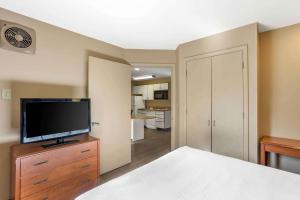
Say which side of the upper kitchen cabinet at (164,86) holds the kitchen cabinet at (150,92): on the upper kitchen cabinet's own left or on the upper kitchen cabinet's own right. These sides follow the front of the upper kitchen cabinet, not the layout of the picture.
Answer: on the upper kitchen cabinet's own right

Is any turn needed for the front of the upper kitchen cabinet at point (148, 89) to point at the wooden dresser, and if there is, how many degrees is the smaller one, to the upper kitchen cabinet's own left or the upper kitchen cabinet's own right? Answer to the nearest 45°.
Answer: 0° — it already faces it

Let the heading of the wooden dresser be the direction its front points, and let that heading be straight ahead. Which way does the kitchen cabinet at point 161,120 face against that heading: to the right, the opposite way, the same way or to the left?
to the right

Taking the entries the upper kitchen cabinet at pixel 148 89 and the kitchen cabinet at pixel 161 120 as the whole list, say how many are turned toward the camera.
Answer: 2

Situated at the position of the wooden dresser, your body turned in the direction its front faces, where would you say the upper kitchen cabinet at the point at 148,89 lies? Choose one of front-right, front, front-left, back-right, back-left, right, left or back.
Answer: left

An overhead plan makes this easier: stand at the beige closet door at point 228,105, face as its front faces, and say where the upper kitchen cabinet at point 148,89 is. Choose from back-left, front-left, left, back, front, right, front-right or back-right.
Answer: right

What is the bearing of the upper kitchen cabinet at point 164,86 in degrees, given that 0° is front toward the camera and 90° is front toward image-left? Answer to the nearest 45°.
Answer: approximately 0°

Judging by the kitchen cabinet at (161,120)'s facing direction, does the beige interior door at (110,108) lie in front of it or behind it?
in front
